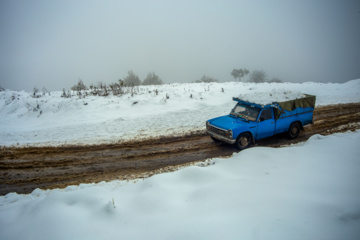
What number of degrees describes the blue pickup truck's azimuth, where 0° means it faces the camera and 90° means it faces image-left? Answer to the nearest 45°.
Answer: approximately 45°
